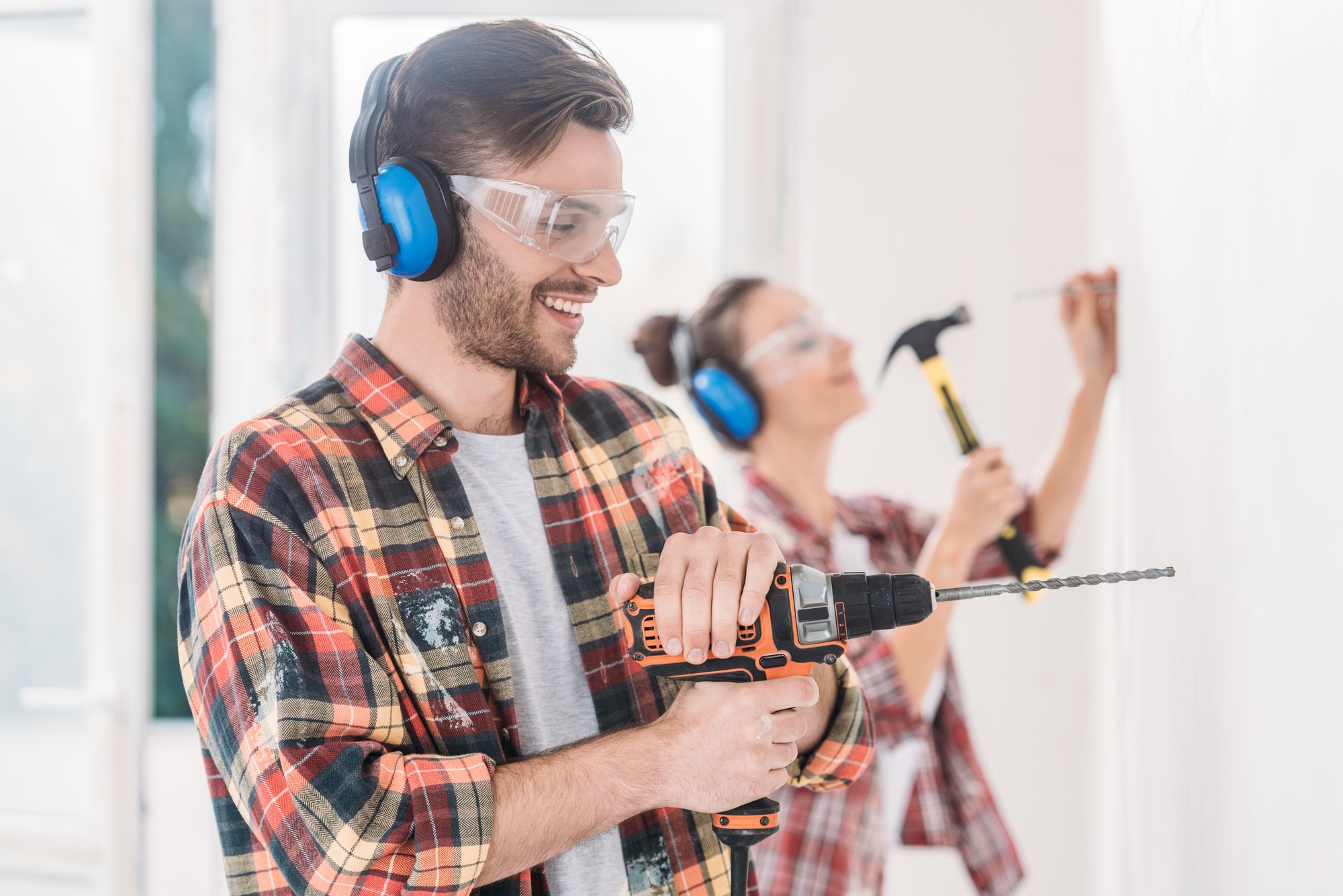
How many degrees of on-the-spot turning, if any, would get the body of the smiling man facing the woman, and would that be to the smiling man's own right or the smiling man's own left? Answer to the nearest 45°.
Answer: approximately 90° to the smiling man's own left

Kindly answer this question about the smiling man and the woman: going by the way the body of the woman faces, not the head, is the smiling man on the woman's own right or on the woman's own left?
on the woman's own right

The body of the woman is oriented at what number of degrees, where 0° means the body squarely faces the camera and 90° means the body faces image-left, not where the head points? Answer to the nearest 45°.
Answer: approximately 315°

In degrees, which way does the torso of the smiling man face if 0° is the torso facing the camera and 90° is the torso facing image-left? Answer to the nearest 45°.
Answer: approximately 315°
